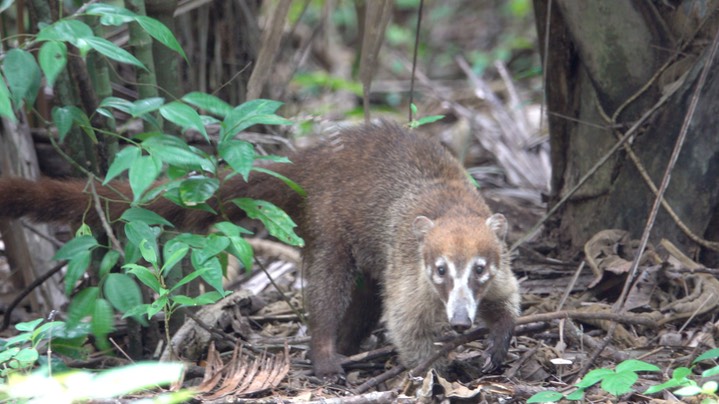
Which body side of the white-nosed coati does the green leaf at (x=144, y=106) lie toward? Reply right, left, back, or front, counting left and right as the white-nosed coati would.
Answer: right

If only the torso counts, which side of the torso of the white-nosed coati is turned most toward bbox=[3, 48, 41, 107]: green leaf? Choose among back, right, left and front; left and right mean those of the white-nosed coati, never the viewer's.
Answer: back

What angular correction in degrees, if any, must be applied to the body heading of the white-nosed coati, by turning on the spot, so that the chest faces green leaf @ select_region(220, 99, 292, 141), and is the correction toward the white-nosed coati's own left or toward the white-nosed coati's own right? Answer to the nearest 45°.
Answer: approximately 90° to the white-nosed coati's own right

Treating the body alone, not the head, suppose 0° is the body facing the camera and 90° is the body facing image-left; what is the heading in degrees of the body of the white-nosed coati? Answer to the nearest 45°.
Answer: approximately 315°

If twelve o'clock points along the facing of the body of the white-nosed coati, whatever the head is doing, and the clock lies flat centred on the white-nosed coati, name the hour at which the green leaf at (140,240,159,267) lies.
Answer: The green leaf is roughly at 3 o'clock from the white-nosed coati.

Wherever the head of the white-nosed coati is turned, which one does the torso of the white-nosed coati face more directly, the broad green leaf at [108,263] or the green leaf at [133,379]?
the green leaf
